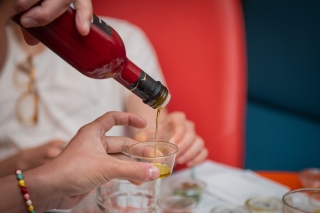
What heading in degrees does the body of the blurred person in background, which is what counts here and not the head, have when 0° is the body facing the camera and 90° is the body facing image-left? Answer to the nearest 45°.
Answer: approximately 45°

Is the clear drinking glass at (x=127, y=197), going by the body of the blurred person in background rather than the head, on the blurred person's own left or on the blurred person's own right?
on the blurred person's own left
